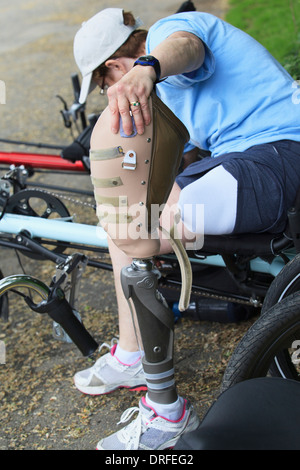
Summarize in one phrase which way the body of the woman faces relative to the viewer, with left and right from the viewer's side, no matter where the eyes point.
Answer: facing to the left of the viewer

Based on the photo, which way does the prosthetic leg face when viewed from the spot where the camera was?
facing to the left of the viewer
